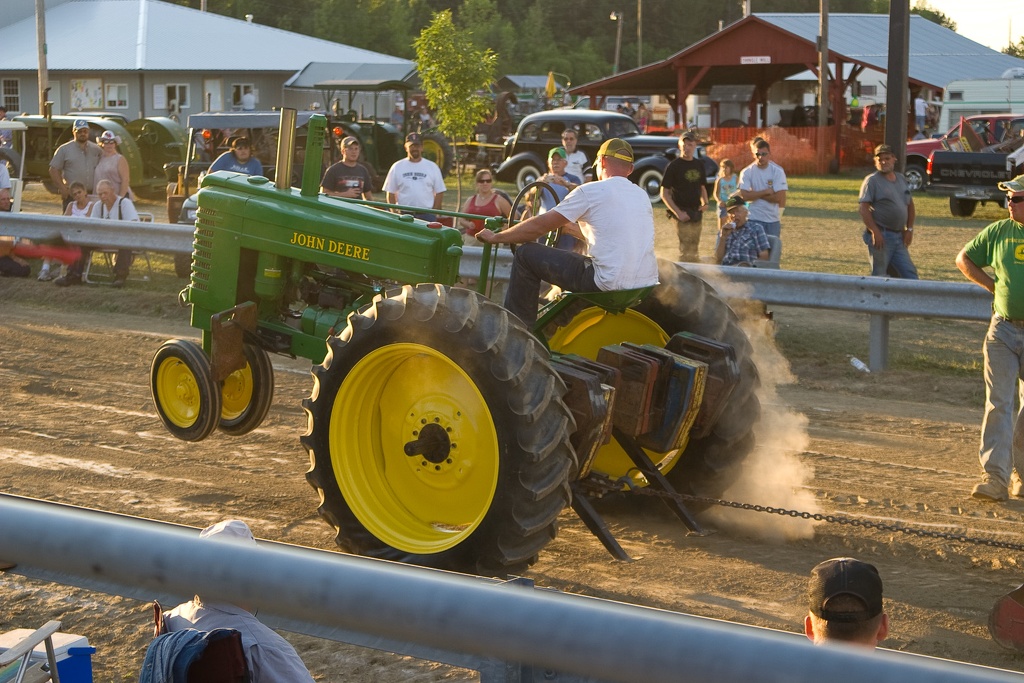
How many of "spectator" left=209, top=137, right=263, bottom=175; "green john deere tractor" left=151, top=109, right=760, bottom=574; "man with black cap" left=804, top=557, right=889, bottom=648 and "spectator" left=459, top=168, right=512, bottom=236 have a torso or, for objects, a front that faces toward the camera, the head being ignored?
2

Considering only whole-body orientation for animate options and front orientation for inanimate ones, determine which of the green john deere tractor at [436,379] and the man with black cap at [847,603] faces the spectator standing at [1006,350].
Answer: the man with black cap

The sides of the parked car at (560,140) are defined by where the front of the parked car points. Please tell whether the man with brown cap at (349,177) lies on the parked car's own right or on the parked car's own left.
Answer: on the parked car's own right

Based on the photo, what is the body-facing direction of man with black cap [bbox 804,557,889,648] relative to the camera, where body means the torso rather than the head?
away from the camera

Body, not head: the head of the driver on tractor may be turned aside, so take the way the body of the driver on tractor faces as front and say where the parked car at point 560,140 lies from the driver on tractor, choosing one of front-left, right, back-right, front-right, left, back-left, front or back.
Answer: front-right

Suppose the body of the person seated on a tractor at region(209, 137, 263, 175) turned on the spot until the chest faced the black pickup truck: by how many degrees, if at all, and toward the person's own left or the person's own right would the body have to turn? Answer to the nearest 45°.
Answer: approximately 135° to the person's own left
